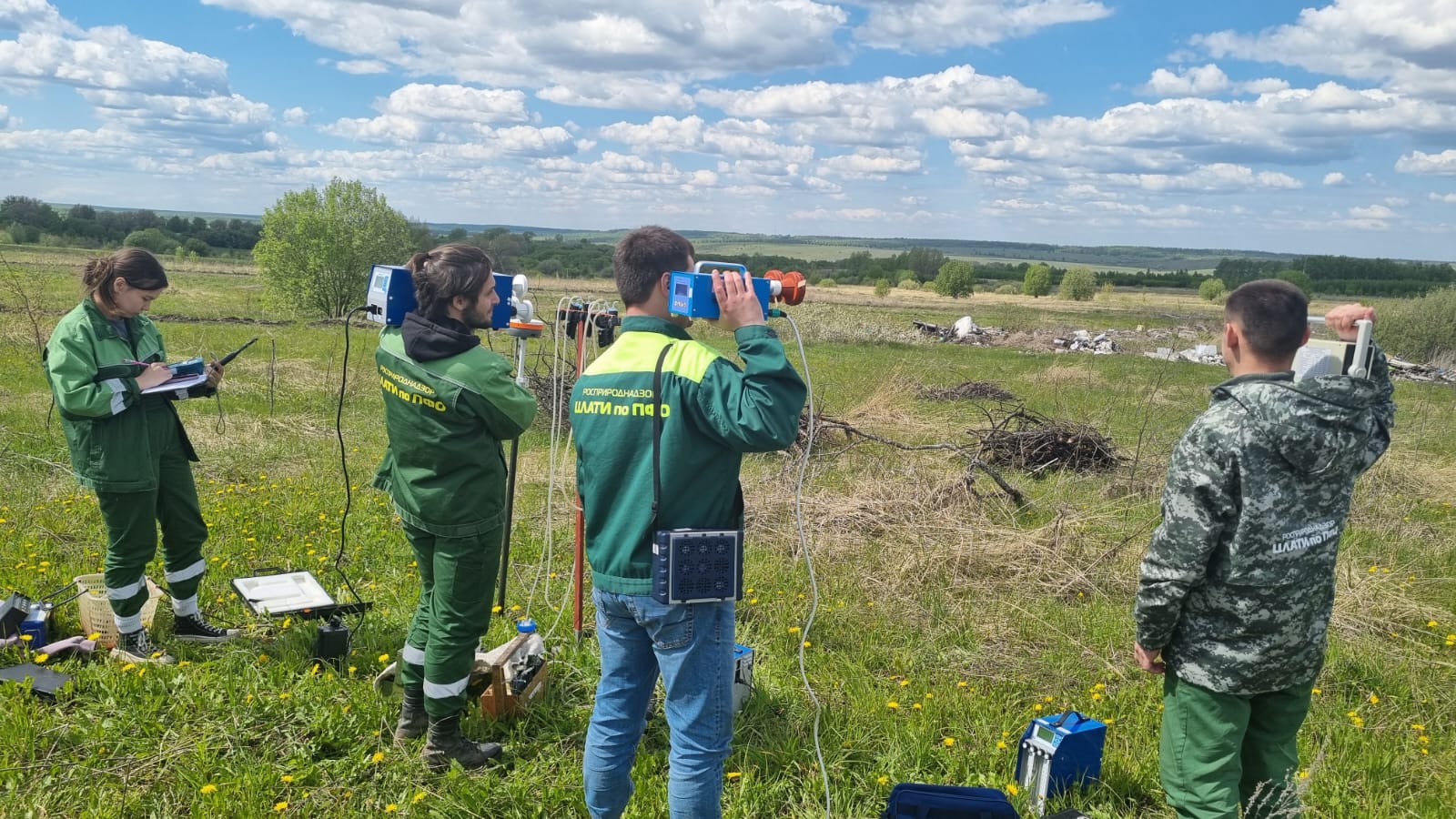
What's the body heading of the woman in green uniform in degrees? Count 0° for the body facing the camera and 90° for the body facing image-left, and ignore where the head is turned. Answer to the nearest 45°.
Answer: approximately 315°

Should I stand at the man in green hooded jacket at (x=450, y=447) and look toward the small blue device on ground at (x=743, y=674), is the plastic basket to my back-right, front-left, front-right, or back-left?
back-left

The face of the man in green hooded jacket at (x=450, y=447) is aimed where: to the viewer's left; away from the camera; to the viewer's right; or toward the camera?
to the viewer's right

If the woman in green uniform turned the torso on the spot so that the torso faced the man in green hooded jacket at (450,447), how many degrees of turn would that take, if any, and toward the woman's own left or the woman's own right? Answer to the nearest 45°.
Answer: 0° — they already face them

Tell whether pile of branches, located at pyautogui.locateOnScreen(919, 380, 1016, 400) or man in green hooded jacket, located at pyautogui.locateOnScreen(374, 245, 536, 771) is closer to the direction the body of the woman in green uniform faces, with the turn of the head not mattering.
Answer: the man in green hooded jacket

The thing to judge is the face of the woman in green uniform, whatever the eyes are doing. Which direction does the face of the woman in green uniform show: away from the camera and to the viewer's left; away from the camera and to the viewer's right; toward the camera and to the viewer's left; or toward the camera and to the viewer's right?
toward the camera and to the viewer's right

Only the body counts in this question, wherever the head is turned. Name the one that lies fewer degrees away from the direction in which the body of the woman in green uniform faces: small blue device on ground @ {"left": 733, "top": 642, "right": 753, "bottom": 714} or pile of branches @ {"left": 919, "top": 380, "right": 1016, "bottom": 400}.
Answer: the small blue device on ground

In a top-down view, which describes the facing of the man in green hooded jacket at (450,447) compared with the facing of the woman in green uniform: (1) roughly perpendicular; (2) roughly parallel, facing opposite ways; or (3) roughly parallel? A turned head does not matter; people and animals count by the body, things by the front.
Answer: roughly perpendicular

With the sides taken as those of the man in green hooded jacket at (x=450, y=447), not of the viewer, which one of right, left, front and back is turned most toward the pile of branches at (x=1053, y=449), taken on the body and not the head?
front

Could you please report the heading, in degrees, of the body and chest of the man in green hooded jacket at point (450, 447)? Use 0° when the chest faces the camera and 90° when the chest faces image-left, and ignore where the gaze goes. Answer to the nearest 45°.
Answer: approximately 225°

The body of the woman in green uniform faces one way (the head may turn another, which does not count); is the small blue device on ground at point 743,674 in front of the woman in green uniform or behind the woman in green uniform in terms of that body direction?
in front

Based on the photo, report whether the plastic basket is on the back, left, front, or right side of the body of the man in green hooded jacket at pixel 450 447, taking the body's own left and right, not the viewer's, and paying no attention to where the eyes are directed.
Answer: left

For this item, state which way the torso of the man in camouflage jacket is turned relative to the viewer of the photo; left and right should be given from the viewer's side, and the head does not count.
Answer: facing away from the viewer and to the left of the viewer

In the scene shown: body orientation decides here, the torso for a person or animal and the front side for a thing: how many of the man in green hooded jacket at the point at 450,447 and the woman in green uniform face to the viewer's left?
0

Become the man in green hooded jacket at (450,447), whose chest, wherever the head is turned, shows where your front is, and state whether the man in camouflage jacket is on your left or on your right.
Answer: on your right
